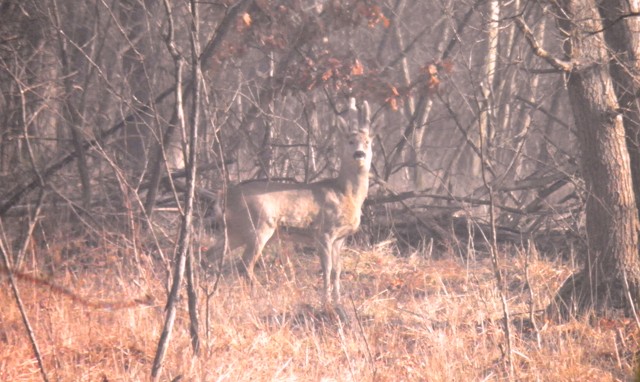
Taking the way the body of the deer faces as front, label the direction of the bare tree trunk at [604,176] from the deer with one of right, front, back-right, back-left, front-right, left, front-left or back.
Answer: front-right

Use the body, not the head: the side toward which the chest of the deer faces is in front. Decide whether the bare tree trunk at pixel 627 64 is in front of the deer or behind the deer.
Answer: in front

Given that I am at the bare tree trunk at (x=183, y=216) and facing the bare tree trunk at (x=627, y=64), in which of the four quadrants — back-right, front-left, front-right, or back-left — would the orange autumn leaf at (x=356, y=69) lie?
front-left

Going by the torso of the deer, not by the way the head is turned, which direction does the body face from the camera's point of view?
to the viewer's right

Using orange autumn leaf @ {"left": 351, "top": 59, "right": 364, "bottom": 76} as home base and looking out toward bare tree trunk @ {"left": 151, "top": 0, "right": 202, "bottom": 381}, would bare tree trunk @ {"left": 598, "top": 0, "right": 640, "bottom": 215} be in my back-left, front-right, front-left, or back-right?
front-left
